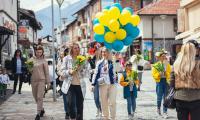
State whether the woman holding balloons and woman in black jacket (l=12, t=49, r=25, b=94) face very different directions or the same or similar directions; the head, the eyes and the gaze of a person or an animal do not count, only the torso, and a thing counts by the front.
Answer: same or similar directions

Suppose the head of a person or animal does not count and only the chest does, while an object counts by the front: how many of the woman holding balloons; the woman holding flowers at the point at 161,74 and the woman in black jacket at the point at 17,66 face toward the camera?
3

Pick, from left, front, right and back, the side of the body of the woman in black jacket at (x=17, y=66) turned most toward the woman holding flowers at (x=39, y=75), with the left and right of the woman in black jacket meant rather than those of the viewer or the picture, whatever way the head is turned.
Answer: front

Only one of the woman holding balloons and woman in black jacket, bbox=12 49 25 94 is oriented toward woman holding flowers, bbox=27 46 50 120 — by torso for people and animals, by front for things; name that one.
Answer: the woman in black jacket

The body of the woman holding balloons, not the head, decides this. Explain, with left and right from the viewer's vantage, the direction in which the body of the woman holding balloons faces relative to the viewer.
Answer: facing the viewer

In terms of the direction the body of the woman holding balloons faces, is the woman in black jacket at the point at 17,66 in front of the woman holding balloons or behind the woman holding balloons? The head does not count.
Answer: behind

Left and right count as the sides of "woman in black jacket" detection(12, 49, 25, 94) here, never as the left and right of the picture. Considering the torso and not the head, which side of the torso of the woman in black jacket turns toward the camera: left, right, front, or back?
front

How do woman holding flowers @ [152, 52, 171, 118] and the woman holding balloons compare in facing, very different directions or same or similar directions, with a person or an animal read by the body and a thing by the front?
same or similar directions

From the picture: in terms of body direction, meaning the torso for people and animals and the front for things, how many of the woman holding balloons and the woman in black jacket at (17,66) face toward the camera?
2

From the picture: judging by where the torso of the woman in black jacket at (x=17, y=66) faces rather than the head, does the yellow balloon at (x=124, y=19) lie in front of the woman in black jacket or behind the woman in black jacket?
in front
